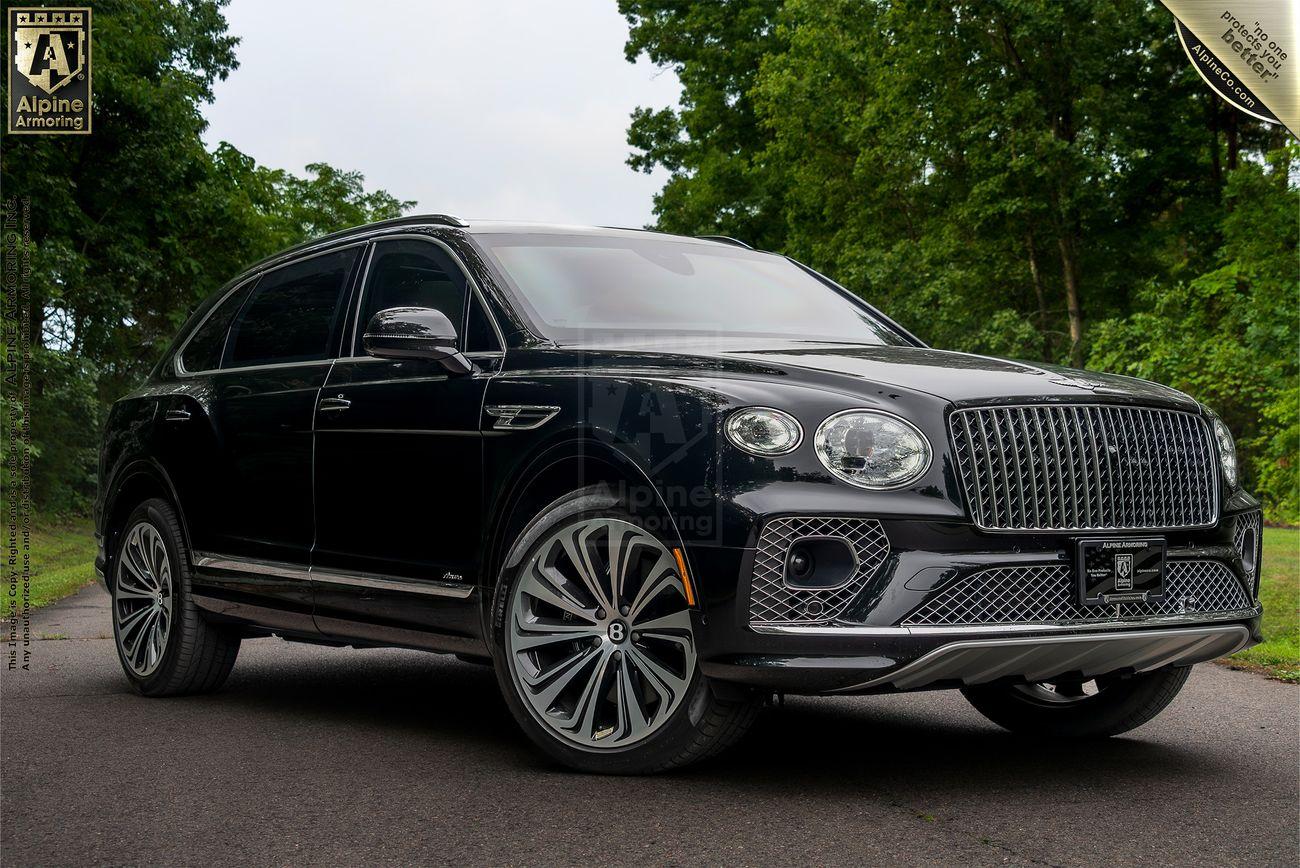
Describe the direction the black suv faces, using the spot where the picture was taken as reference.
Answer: facing the viewer and to the right of the viewer
